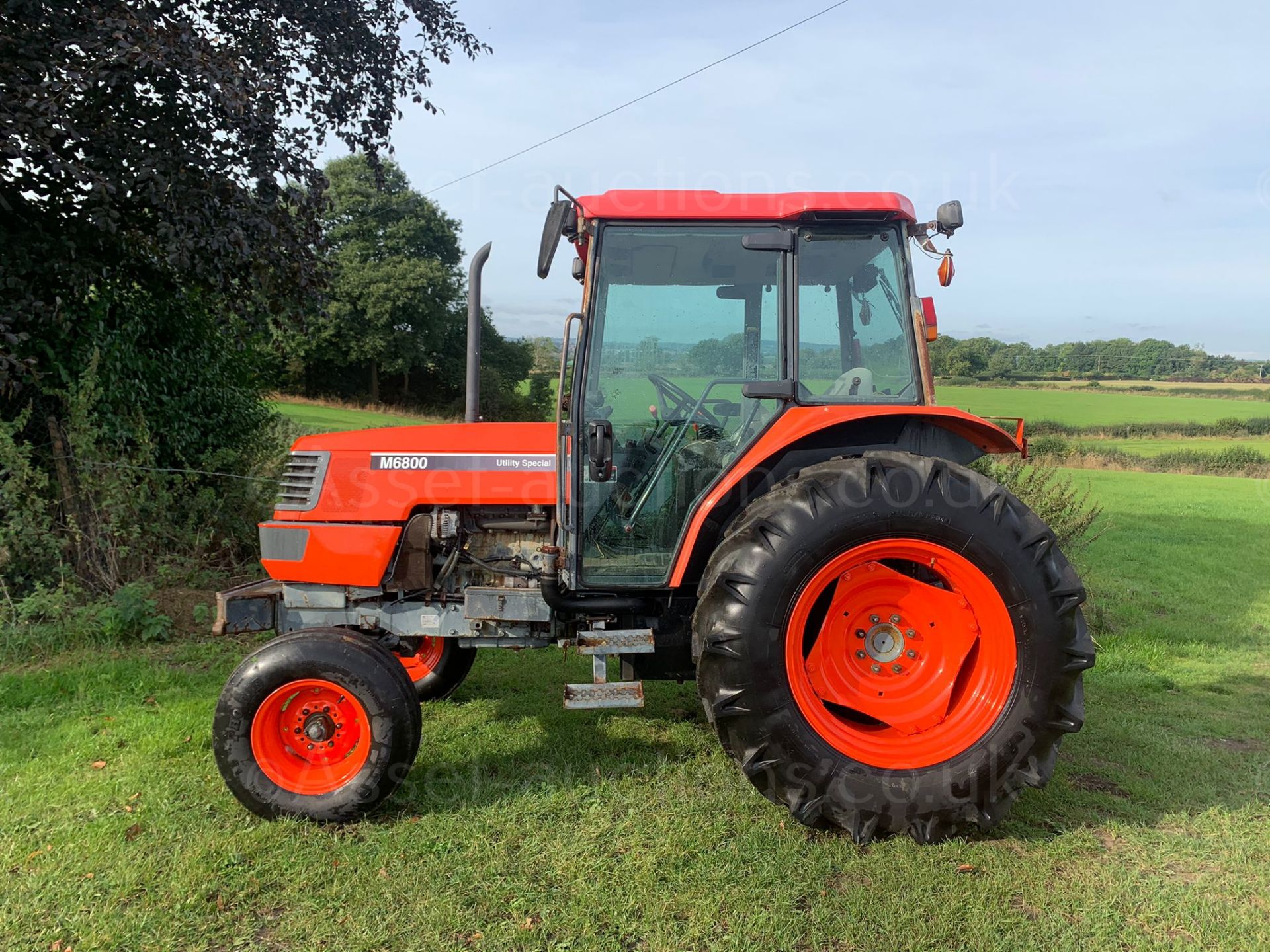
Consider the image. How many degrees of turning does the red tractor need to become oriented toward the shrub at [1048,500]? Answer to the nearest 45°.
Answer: approximately 135° to its right

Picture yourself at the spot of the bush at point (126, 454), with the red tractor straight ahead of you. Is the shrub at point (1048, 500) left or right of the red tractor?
left

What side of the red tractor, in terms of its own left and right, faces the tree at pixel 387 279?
right

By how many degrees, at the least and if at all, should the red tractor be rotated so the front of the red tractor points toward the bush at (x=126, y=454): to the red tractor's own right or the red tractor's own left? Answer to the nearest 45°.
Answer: approximately 45° to the red tractor's own right

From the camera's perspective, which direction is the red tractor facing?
to the viewer's left

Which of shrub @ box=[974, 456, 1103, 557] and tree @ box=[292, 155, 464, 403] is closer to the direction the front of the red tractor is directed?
the tree

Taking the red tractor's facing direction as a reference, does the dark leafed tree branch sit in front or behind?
in front

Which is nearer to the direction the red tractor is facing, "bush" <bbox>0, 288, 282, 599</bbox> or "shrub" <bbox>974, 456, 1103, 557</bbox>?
the bush
